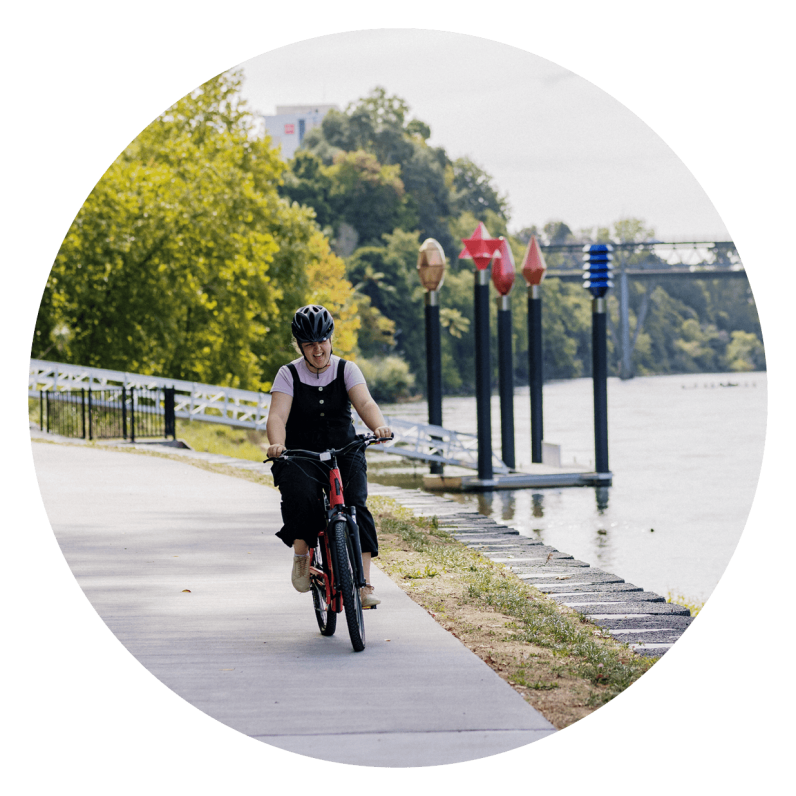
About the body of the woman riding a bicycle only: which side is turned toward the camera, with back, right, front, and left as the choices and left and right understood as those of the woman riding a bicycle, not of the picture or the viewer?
front

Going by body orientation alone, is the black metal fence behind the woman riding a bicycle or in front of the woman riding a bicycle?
behind

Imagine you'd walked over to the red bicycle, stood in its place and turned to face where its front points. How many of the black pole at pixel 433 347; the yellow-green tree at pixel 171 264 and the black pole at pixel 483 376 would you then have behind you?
3

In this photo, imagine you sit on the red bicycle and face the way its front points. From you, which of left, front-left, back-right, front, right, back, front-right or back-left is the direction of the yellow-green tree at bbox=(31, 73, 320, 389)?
back

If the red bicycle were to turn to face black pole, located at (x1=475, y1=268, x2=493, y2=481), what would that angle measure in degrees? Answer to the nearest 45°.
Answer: approximately 180°

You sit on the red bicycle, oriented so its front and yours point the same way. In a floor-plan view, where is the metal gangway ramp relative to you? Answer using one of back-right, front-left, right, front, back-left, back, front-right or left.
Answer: back

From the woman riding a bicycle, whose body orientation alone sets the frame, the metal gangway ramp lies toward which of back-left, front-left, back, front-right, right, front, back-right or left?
back

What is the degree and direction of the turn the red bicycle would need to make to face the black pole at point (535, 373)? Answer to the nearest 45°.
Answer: approximately 180°

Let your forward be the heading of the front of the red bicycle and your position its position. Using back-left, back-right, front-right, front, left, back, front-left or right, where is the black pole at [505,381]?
back

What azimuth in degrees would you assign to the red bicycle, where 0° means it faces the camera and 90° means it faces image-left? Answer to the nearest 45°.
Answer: approximately 0°

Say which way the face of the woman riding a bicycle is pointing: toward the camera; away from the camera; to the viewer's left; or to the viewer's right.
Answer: toward the camera

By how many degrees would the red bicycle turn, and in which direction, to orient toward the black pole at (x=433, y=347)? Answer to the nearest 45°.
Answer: approximately 180°

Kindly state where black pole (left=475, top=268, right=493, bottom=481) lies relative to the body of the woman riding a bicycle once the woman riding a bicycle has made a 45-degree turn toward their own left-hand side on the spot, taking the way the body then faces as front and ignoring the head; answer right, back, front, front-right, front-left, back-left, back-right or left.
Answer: back-left

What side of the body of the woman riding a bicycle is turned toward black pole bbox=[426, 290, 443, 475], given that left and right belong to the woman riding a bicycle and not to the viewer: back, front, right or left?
back
